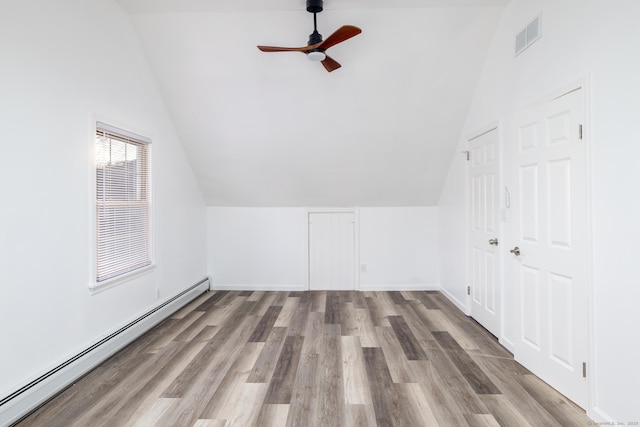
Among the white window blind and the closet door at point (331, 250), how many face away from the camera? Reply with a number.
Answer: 0

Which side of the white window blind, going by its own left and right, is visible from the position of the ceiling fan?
front

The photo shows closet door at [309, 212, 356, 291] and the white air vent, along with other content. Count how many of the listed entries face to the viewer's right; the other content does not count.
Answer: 0

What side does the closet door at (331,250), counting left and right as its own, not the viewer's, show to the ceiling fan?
front

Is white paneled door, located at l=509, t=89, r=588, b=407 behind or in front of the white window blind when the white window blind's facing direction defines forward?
in front

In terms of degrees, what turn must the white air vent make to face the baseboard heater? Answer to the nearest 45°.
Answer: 0° — it already faces it

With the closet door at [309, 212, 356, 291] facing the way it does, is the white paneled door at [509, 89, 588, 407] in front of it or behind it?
in front

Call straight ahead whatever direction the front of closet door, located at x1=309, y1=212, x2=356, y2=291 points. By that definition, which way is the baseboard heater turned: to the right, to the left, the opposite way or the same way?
to the left

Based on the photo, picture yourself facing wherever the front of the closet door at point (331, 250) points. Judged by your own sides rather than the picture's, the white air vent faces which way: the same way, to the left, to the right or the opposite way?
to the right

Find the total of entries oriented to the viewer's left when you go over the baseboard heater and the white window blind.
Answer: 0

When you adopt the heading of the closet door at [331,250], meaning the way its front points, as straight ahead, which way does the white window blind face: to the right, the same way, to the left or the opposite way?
to the left

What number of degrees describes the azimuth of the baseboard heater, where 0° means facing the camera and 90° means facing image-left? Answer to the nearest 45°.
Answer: approximately 315°
